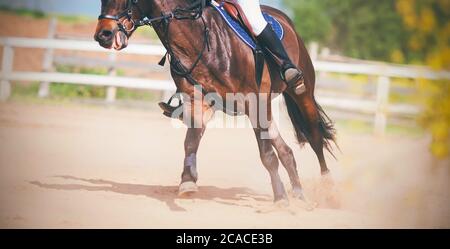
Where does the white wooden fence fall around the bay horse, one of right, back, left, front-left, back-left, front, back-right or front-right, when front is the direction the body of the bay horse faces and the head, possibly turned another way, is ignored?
back-right

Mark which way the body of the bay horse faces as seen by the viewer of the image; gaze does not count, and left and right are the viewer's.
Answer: facing the viewer and to the left of the viewer
